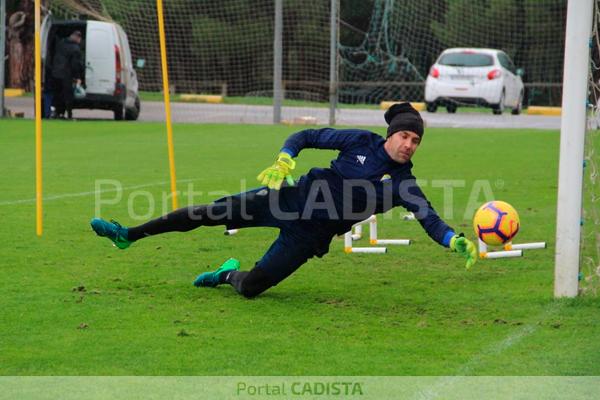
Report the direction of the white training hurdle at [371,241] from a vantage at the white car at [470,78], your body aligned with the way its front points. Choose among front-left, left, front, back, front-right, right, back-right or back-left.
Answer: back

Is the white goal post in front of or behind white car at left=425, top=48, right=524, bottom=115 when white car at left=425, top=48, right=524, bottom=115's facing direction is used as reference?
behind

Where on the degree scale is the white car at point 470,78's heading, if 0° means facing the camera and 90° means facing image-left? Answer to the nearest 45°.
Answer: approximately 180°

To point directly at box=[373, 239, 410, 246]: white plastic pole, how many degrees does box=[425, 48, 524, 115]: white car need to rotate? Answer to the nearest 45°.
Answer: approximately 180°

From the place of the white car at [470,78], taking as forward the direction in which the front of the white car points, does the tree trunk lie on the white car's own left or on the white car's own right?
on the white car's own left

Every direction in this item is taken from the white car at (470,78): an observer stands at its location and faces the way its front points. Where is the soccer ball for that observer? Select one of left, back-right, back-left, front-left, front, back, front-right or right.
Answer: back

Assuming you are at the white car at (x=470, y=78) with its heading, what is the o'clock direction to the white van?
The white van is roughly at 8 o'clock from the white car.

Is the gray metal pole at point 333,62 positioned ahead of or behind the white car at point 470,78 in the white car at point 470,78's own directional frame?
behind

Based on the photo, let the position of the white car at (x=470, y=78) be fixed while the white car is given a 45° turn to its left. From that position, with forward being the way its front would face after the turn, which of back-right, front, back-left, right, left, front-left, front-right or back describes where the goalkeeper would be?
back-left

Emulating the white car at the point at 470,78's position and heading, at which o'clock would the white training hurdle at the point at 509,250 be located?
The white training hurdle is roughly at 6 o'clock from the white car.
